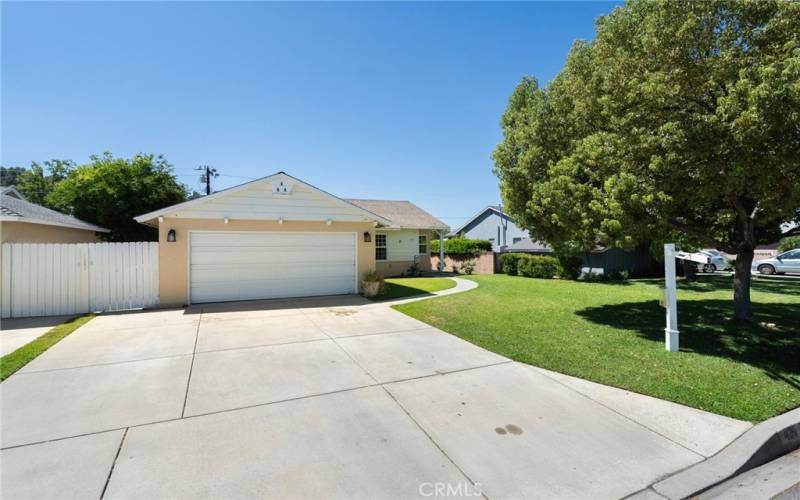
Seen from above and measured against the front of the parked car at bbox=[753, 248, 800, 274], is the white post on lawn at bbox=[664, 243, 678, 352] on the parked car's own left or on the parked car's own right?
on the parked car's own left

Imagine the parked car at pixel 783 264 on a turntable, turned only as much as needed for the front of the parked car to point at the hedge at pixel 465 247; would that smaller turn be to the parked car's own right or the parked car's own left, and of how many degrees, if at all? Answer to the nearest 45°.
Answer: approximately 45° to the parked car's own left

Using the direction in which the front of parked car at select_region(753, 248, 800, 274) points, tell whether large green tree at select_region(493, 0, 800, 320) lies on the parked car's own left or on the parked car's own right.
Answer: on the parked car's own left

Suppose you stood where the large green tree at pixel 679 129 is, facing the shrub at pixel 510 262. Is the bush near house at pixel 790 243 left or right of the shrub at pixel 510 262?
right

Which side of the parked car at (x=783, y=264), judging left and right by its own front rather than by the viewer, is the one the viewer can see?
left

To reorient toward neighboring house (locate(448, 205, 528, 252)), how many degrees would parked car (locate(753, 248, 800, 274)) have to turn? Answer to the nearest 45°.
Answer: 0° — it already faces it

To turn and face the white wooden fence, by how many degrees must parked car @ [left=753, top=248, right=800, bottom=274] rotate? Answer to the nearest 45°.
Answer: approximately 45° to its left

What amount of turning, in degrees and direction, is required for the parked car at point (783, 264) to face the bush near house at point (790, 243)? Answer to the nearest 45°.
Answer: approximately 90° to its right

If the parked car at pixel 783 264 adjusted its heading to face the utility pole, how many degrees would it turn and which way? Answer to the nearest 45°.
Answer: approximately 45° to its left
